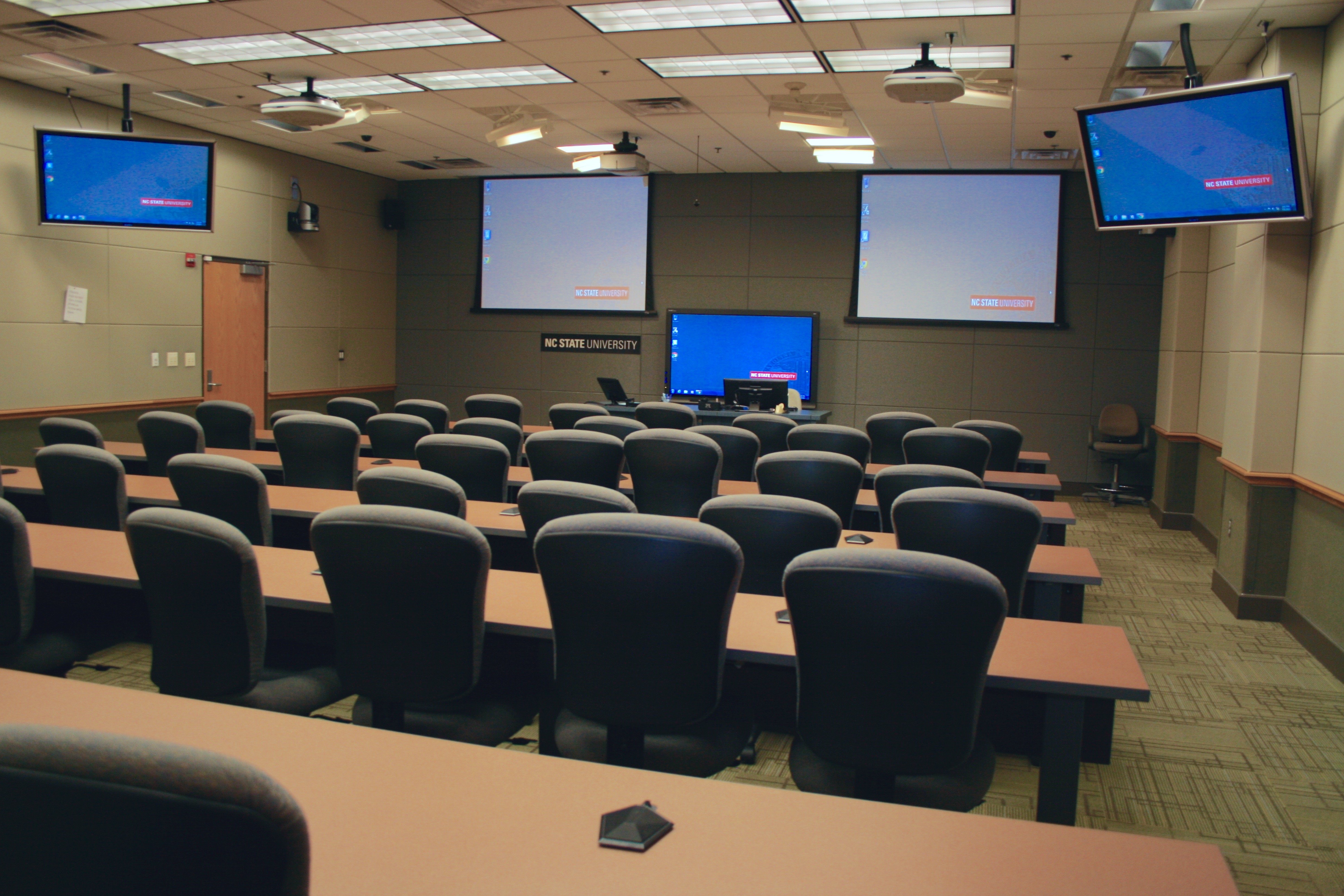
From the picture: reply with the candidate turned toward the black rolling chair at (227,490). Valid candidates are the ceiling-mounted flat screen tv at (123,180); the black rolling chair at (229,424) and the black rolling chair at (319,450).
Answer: the ceiling-mounted flat screen tv

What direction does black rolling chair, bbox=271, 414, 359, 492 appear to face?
away from the camera

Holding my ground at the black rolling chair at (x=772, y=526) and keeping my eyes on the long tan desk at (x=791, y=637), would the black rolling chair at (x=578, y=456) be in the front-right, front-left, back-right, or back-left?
back-right

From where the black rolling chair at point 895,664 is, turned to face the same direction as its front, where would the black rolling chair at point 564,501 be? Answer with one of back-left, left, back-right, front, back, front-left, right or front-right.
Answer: front-left

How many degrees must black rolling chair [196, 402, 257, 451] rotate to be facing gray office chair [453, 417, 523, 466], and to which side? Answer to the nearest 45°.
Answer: approximately 135° to its right

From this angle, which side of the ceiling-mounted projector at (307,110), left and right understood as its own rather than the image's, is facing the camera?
back

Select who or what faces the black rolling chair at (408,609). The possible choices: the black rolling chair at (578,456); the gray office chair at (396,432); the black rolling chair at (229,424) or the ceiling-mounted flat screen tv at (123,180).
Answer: the ceiling-mounted flat screen tv

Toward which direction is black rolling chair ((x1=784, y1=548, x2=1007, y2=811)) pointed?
away from the camera

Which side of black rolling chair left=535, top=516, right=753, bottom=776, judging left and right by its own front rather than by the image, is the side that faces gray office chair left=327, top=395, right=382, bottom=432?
front

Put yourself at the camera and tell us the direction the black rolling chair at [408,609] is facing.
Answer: facing away from the viewer and to the right of the viewer

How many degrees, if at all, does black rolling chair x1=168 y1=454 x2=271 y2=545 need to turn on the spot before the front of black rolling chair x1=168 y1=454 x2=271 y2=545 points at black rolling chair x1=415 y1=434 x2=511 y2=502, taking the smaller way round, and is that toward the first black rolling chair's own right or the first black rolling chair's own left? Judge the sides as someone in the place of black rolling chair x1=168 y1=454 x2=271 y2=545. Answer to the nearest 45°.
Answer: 0° — it already faces it

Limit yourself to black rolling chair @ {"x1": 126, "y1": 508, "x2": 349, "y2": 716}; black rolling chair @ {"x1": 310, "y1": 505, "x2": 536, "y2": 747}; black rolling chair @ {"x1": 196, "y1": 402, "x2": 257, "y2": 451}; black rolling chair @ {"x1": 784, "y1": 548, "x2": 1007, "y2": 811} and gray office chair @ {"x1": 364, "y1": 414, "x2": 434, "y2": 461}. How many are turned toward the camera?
0

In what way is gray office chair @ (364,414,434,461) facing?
away from the camera

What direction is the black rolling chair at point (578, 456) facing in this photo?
away from the camera

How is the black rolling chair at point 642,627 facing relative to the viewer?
away from the camera

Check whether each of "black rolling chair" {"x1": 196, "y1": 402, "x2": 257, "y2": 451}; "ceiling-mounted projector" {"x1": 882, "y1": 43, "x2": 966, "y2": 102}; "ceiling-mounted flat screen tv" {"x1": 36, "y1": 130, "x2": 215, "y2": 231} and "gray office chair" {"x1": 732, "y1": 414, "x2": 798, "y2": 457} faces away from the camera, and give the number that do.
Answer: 3

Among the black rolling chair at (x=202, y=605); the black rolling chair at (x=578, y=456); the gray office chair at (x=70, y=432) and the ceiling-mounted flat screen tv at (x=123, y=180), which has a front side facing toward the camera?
the ceiling-mounted flat screen tv

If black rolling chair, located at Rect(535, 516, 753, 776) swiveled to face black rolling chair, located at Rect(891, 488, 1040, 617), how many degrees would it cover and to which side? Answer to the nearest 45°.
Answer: approximately 45° to its right

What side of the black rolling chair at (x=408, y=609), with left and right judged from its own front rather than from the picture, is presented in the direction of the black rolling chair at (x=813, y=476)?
front

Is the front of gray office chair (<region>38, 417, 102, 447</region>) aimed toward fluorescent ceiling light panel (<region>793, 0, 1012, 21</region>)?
no

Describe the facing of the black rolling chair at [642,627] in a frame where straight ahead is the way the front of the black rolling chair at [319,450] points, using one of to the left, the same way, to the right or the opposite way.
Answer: the same way

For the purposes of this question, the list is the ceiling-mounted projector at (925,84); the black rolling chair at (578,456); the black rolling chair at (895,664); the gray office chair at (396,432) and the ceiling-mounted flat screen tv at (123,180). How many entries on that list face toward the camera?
1

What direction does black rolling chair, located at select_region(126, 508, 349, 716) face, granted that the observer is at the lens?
facing away from the viewer and to the right of the viewer
